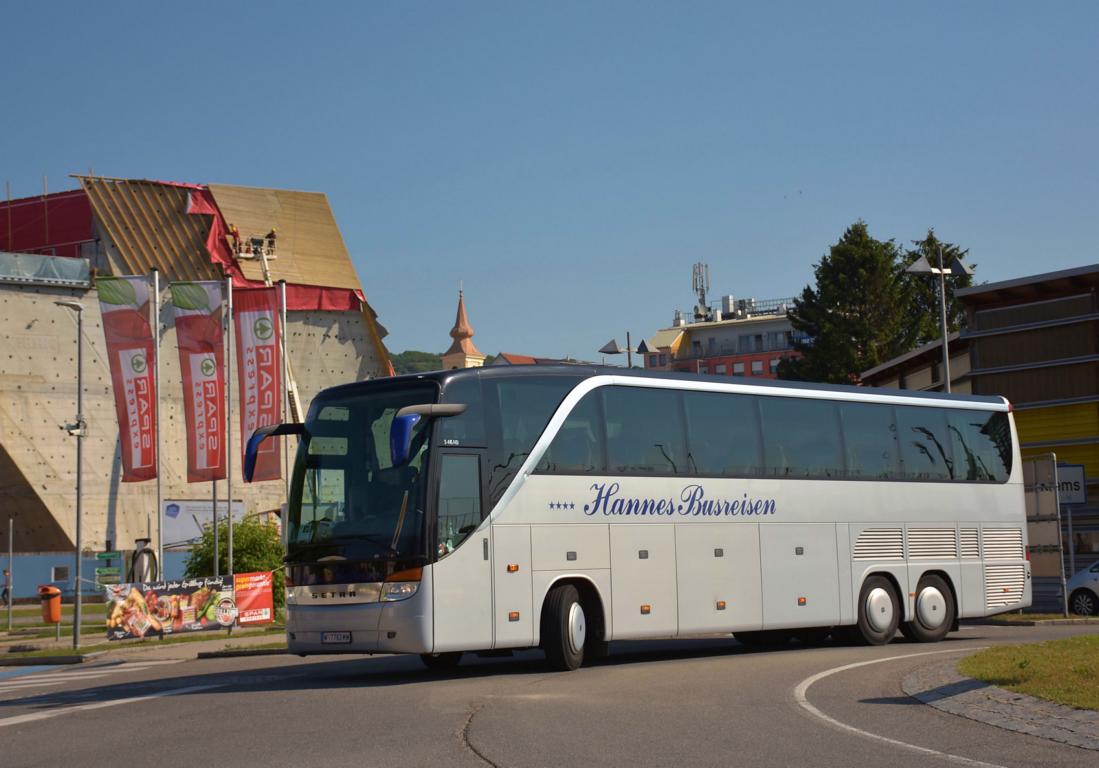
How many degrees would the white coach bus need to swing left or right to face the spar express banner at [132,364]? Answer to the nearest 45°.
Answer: approximately 90° to its right

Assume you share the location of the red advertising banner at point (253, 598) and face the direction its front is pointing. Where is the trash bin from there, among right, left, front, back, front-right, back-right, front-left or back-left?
back-right

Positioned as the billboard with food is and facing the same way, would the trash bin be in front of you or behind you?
behind

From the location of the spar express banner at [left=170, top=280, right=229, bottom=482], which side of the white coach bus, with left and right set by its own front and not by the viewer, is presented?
right

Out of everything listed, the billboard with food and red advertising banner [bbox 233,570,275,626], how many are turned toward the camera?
2

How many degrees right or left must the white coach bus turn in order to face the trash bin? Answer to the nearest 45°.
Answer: approximately 90° to its right

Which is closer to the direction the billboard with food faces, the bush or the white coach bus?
the white coach bus
